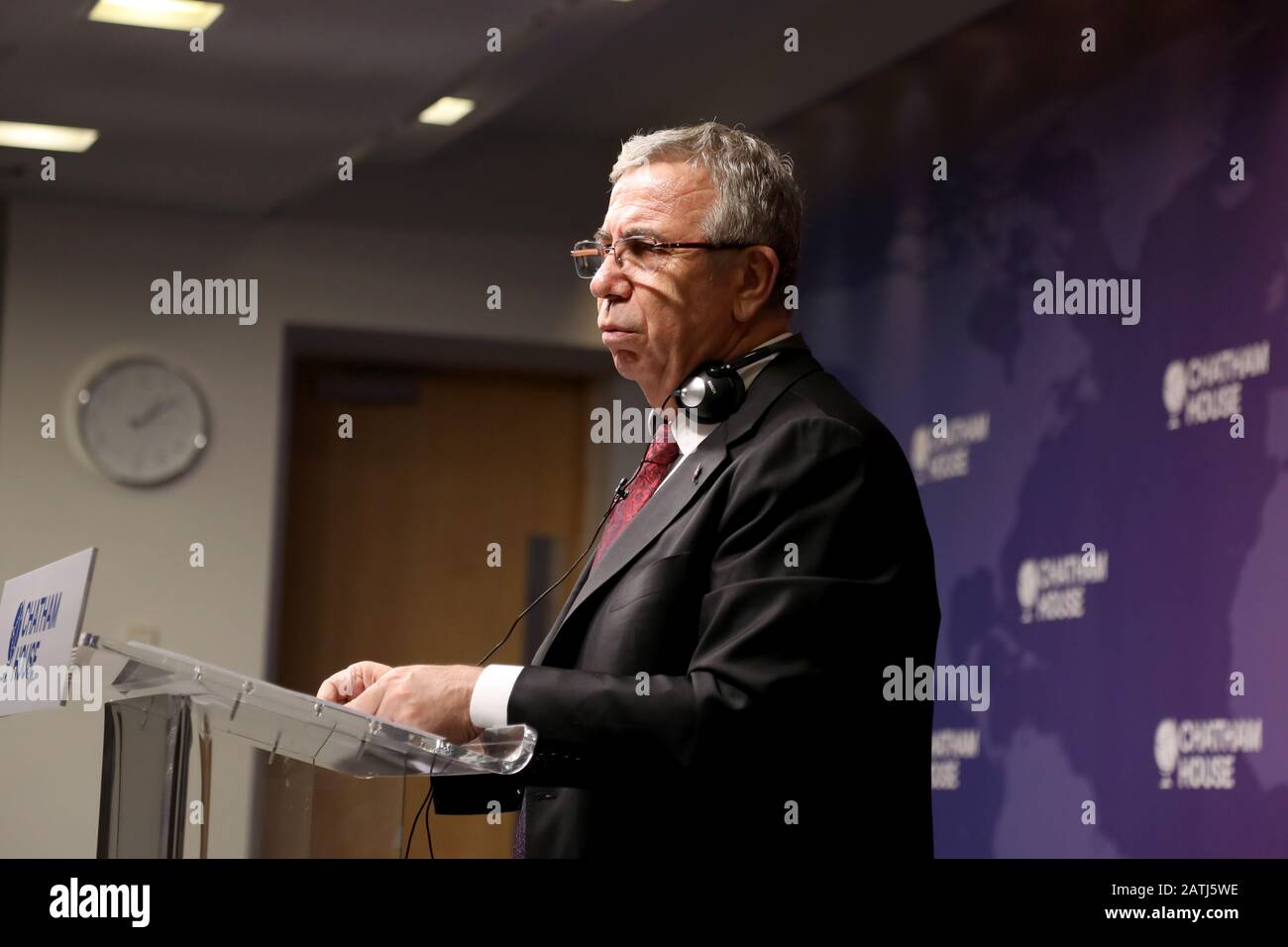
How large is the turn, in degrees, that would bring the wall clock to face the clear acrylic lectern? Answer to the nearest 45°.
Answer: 0° — it already faces it

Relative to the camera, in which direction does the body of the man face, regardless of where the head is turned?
to the viewer's left

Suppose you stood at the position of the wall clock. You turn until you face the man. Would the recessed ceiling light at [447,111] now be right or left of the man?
left

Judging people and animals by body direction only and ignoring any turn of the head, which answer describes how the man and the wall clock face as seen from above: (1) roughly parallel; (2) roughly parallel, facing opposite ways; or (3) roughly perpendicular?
roughly perpendicular

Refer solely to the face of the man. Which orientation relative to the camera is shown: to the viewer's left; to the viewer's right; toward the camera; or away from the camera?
to the viewer's left

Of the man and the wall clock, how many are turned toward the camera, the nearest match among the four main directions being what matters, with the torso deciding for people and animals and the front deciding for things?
1

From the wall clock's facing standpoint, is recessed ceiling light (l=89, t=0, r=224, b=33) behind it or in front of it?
in front

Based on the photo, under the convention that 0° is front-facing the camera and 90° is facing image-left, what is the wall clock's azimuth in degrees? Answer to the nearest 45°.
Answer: approximately 0°

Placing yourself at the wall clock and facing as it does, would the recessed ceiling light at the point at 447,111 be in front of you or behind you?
in front

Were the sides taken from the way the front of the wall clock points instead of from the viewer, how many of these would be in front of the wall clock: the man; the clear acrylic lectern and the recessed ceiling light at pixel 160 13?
3

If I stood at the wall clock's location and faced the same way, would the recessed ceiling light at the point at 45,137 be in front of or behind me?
in front
